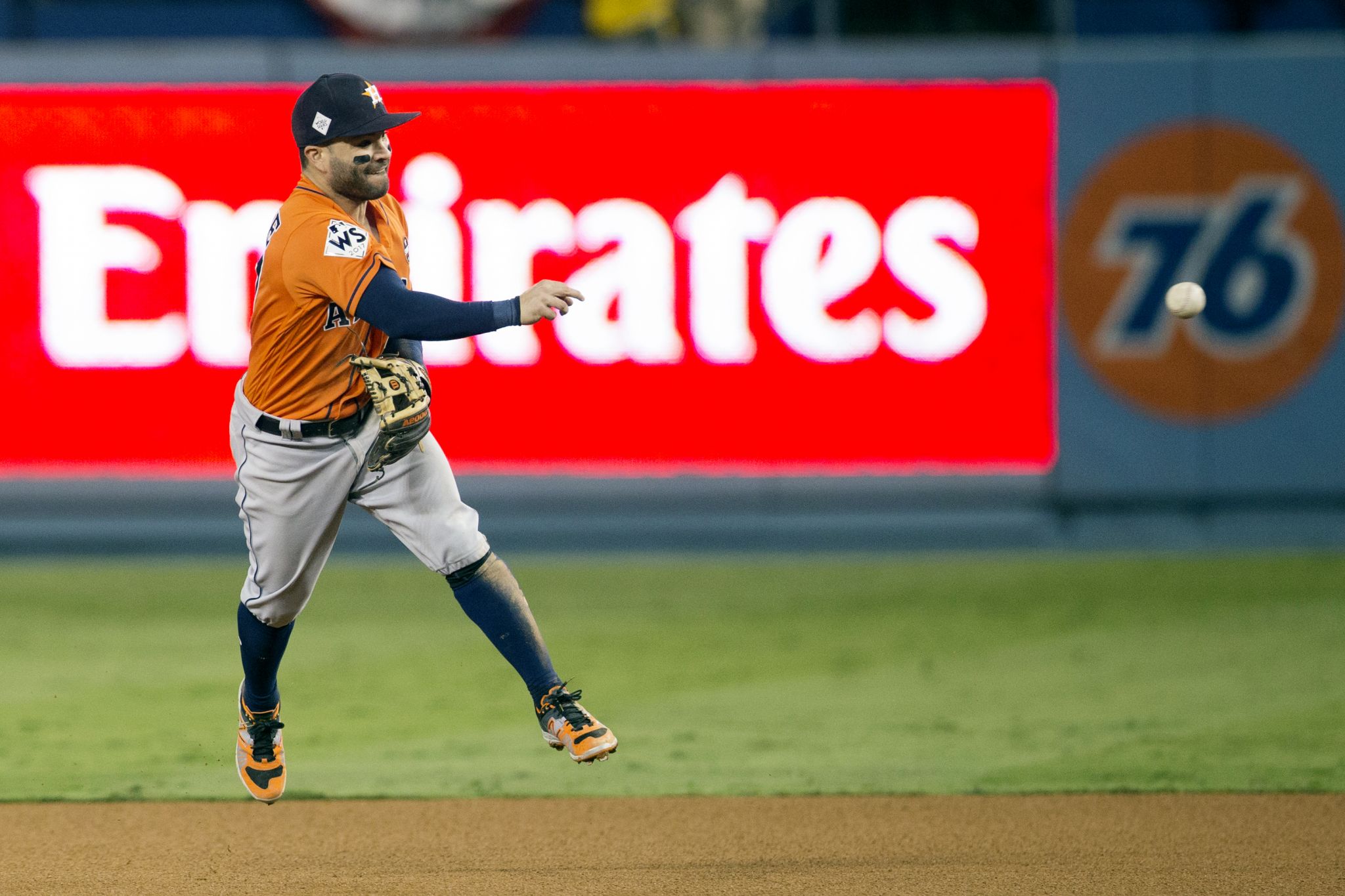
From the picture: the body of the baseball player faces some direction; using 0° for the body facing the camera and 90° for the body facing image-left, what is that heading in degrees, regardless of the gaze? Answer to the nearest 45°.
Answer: approximately 315°

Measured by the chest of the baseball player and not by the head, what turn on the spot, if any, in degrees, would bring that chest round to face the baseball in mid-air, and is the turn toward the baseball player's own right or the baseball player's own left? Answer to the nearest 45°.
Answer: approximately 45° to the baseball player's own left
